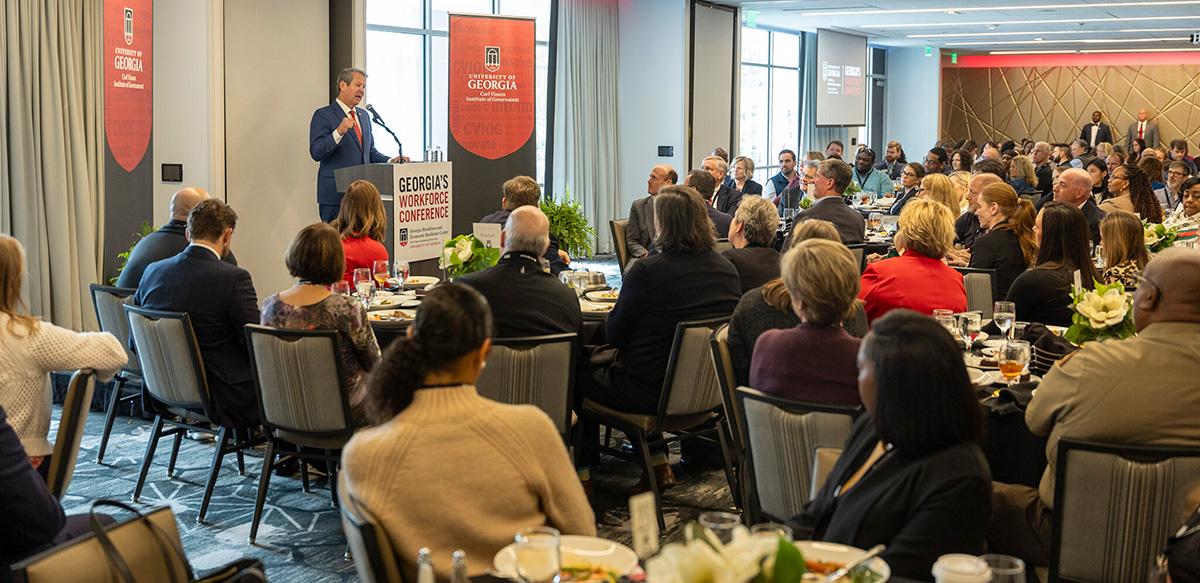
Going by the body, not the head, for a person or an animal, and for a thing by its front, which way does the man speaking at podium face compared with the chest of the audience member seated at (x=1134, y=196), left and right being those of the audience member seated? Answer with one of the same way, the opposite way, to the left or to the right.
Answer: the opposite way

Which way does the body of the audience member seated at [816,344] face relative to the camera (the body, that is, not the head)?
away from the camera

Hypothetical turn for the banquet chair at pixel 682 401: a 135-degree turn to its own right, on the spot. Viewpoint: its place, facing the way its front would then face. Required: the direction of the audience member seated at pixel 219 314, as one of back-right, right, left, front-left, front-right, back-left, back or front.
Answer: back

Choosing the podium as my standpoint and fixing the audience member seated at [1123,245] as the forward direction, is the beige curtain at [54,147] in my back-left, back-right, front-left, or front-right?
back-right

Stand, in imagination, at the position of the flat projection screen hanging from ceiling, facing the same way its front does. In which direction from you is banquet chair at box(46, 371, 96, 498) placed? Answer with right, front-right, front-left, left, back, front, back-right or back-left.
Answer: front-right

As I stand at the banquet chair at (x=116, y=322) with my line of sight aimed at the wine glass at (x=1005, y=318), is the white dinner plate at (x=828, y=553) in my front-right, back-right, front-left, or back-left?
front-right

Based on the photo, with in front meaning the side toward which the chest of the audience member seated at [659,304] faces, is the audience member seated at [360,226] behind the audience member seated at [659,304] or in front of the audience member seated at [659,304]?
in front

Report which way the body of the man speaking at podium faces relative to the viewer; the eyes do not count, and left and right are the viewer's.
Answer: facing the viewer and to the right of the viewer

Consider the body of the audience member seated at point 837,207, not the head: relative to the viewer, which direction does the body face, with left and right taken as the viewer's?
facing away from the viewer and to the left of the viewer

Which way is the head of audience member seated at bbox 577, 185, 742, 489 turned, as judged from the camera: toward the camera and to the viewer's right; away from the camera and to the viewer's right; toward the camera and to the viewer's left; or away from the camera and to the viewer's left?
away from the camera and to the viewer's left

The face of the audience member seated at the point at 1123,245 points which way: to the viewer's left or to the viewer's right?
to the viewer's left

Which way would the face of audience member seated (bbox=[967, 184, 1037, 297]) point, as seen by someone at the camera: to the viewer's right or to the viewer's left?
to the viewer's left

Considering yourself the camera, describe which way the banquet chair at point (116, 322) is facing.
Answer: facing away from the viewer and to the right of the viewer

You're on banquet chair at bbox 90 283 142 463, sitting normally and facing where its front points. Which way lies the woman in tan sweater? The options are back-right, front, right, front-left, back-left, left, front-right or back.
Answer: back-right

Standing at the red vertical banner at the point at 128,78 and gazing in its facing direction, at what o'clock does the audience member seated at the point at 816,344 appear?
The audience member seated is roughly at 1 o'clock from the red vertical banner.

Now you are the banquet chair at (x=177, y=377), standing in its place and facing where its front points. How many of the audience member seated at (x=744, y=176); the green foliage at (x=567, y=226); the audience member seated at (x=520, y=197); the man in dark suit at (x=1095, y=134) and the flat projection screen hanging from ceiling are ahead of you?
5

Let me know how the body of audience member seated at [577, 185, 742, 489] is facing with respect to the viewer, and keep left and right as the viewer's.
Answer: facing away from the viewer and to the left of the viewer

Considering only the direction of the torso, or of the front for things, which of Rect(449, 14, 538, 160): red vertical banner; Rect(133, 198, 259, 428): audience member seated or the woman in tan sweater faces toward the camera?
the red vertical banner

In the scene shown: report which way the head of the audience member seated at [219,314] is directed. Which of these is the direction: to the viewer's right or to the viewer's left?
to the viewer's right
